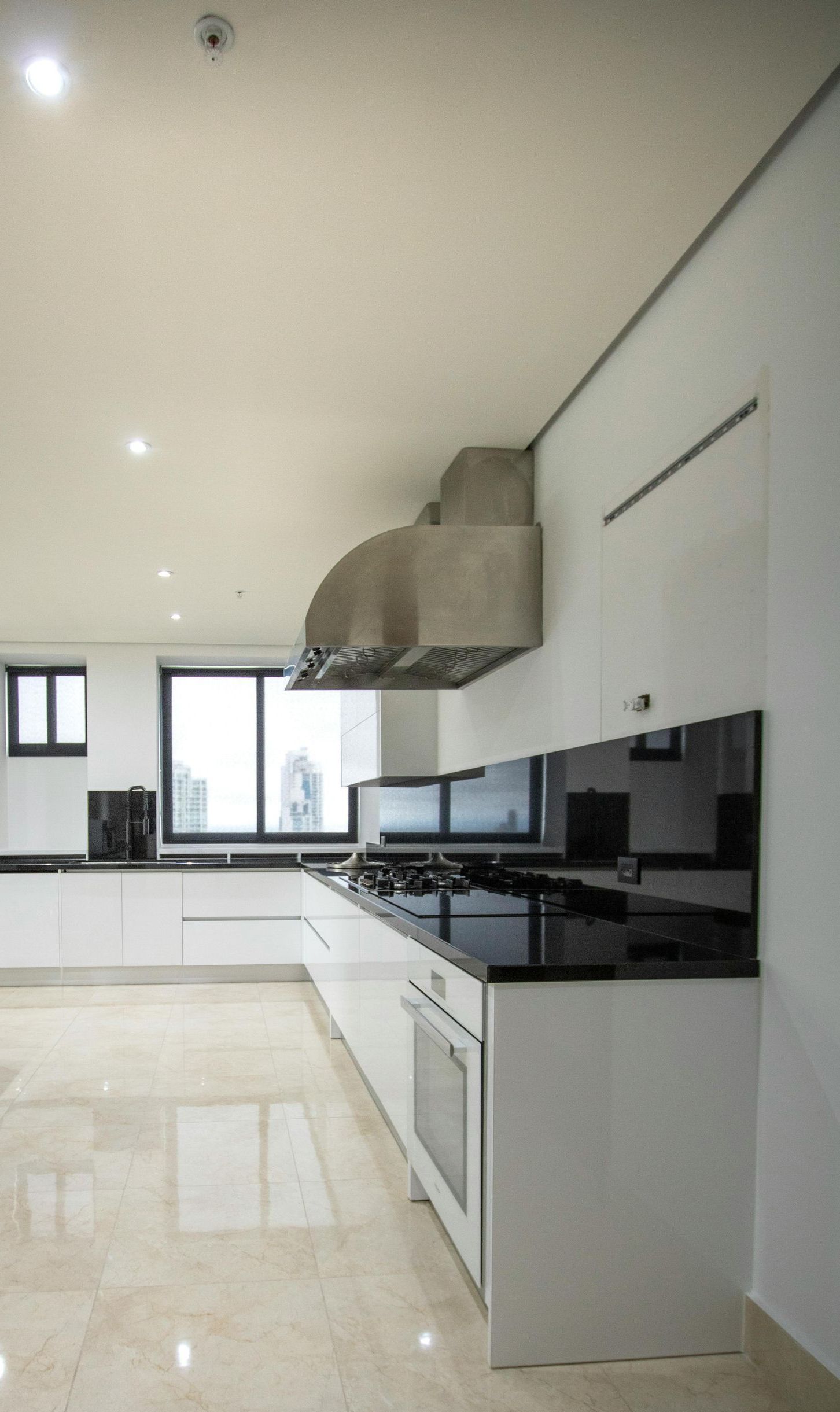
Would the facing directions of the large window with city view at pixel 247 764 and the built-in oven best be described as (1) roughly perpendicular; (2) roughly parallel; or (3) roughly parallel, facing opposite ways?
roughly perpendicular

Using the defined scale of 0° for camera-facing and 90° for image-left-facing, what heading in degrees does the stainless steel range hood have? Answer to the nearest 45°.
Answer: approximately 90°

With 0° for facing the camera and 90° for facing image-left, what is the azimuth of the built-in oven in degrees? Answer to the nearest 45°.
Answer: approximately 90°

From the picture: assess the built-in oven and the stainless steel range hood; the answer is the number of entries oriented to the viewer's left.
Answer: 2

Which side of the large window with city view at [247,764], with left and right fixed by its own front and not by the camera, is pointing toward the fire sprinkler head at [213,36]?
front

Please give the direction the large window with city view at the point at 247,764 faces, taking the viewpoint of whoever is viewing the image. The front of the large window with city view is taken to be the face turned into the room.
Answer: facing the viewer

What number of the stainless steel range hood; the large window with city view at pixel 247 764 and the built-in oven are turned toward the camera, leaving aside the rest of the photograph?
1

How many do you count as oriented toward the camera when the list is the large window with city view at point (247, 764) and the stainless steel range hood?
1

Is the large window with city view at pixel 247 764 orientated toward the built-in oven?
yes
